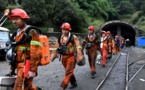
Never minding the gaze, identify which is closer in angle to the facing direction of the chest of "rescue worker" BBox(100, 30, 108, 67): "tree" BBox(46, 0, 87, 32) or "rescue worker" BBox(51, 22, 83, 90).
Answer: the rescue worker

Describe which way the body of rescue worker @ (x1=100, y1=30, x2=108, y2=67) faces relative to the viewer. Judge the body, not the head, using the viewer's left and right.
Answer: facing the viewer and to the left of the viewer

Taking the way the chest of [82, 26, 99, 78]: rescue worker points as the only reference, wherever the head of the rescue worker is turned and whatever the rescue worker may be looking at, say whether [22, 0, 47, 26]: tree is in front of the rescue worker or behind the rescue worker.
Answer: behind

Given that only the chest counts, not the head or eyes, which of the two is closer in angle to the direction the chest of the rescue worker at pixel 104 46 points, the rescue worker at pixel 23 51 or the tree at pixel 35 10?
the rescue worker

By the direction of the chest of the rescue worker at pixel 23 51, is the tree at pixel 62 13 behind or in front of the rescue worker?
behind

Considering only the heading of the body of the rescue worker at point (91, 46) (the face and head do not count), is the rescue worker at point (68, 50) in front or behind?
in front

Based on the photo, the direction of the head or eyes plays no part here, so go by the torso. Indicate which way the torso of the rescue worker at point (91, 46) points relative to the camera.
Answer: toward the camera

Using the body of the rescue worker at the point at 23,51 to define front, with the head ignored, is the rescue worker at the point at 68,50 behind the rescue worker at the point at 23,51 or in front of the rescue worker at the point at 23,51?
behind

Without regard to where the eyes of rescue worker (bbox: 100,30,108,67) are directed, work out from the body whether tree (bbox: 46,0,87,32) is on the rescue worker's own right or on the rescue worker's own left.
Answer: on the rescue worker's own right

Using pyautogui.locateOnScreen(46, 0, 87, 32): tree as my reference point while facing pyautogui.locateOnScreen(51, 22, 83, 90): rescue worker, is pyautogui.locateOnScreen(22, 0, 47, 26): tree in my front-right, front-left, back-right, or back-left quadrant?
front-right

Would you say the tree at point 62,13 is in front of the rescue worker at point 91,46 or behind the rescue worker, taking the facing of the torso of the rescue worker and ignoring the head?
behind

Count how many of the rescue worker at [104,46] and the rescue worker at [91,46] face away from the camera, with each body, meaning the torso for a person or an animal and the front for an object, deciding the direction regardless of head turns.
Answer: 0

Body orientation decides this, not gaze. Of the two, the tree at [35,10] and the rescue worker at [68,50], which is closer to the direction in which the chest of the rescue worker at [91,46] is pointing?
the rescue worker
